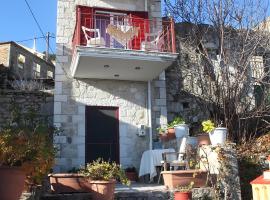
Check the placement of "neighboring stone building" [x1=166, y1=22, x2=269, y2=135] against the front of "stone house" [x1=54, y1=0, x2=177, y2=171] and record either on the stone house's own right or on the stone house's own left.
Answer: on the stone house's own left

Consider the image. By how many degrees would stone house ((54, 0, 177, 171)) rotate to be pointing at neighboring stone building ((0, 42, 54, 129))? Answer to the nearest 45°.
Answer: approximately 135° to its right

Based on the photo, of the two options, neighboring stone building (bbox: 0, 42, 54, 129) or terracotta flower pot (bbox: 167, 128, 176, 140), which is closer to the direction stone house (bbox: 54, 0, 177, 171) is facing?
the terracotta flower pot

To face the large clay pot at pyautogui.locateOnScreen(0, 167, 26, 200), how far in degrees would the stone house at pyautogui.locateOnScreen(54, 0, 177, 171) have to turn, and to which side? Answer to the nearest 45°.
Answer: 0° — it already faces it

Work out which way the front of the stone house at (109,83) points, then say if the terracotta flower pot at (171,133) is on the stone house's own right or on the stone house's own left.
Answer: on the stone house's own left

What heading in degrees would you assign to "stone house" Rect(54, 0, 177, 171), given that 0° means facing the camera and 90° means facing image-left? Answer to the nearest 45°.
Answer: approximately 0°

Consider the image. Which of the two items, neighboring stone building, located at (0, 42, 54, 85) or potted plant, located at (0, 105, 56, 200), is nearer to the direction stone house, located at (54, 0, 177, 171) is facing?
the potted plant
